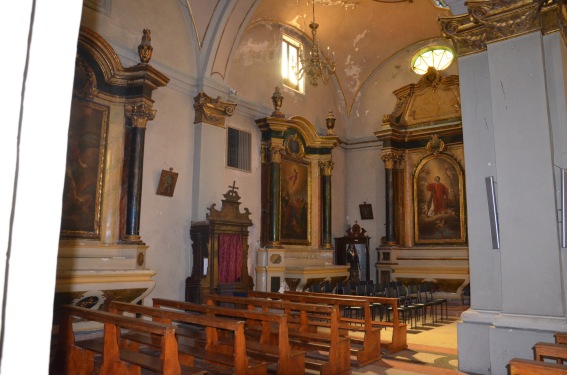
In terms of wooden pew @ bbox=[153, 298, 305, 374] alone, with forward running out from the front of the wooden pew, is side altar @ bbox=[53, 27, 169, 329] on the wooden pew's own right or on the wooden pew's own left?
on the wooden pew's own left

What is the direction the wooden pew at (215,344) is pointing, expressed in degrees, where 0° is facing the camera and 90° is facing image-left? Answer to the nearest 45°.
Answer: approximately 225°

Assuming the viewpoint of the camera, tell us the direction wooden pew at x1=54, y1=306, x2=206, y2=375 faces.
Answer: facing away from the viewer and to the right of the viewer

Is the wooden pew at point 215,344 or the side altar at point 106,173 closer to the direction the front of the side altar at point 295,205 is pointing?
the wooden pew

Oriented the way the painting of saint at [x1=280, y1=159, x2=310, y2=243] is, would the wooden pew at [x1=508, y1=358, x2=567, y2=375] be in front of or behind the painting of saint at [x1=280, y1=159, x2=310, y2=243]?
in front

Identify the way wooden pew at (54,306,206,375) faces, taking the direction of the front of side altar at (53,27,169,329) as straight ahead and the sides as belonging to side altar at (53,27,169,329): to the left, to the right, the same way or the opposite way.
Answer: to the left

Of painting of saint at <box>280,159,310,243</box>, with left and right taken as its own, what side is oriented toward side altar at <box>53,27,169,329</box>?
right

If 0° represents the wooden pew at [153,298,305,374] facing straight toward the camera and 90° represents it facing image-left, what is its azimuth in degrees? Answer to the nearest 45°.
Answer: approximately 225°

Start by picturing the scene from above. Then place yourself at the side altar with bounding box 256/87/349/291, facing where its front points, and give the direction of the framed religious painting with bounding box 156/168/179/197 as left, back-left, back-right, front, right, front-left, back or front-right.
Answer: right
